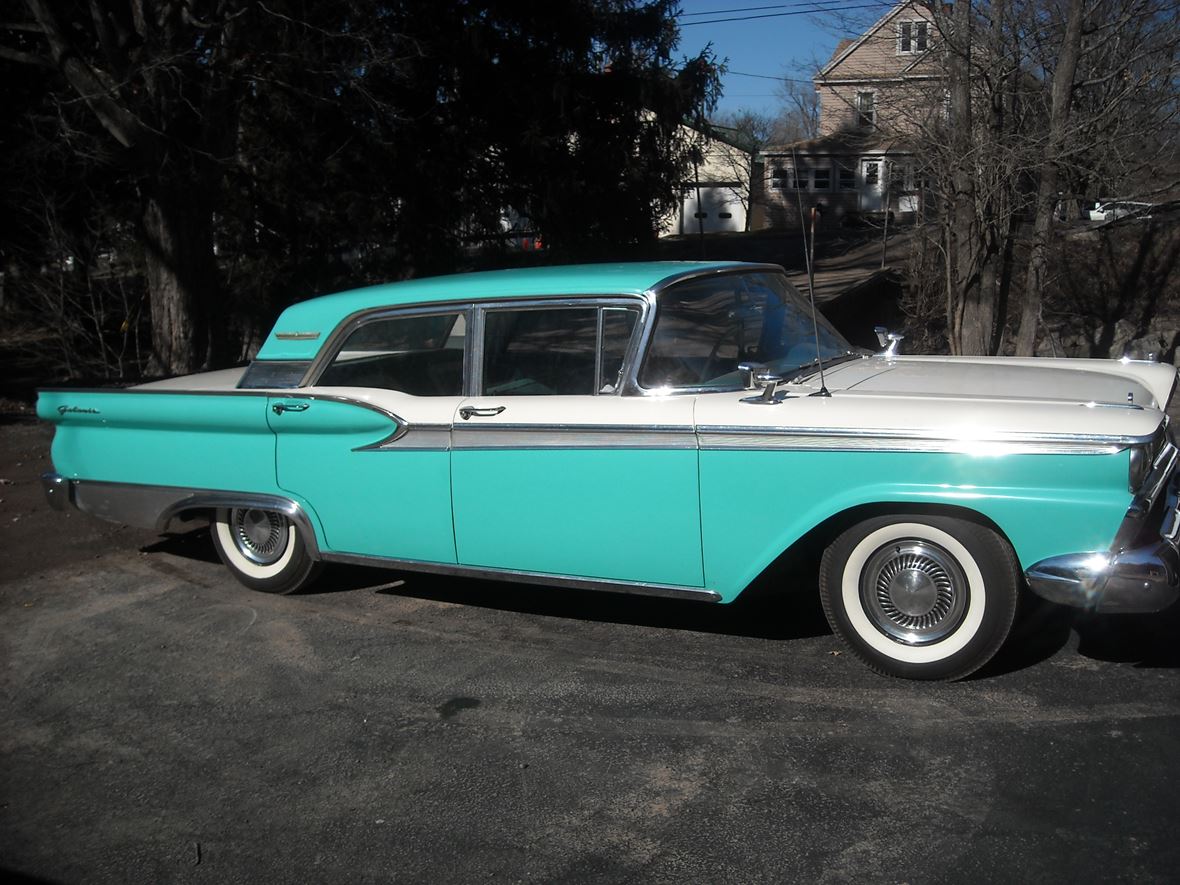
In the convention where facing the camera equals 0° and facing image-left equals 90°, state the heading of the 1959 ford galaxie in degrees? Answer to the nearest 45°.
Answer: approximately 315°
